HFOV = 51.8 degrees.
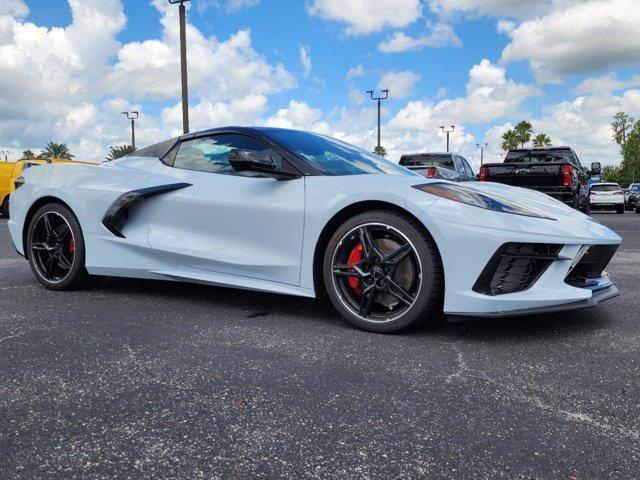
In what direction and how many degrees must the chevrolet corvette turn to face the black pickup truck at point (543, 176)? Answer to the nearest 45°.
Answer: approximately 90° to its left

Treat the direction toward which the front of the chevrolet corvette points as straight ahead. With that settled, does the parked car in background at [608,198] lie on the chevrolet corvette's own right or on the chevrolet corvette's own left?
on the chevrolet corvette's own left

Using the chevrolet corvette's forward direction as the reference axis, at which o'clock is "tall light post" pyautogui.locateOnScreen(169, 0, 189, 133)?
The tall light post is roughly at 7 o'clock from the chevrolet corvette.

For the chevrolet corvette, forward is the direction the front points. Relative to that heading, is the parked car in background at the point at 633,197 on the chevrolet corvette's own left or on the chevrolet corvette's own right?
on the chevrolet corvette's own left

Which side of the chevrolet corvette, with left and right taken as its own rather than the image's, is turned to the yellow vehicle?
back

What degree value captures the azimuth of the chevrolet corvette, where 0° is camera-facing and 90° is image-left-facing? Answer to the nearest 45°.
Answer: approximately 315°

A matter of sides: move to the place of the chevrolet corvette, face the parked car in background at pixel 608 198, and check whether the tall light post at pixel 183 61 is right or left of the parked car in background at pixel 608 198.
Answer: left
